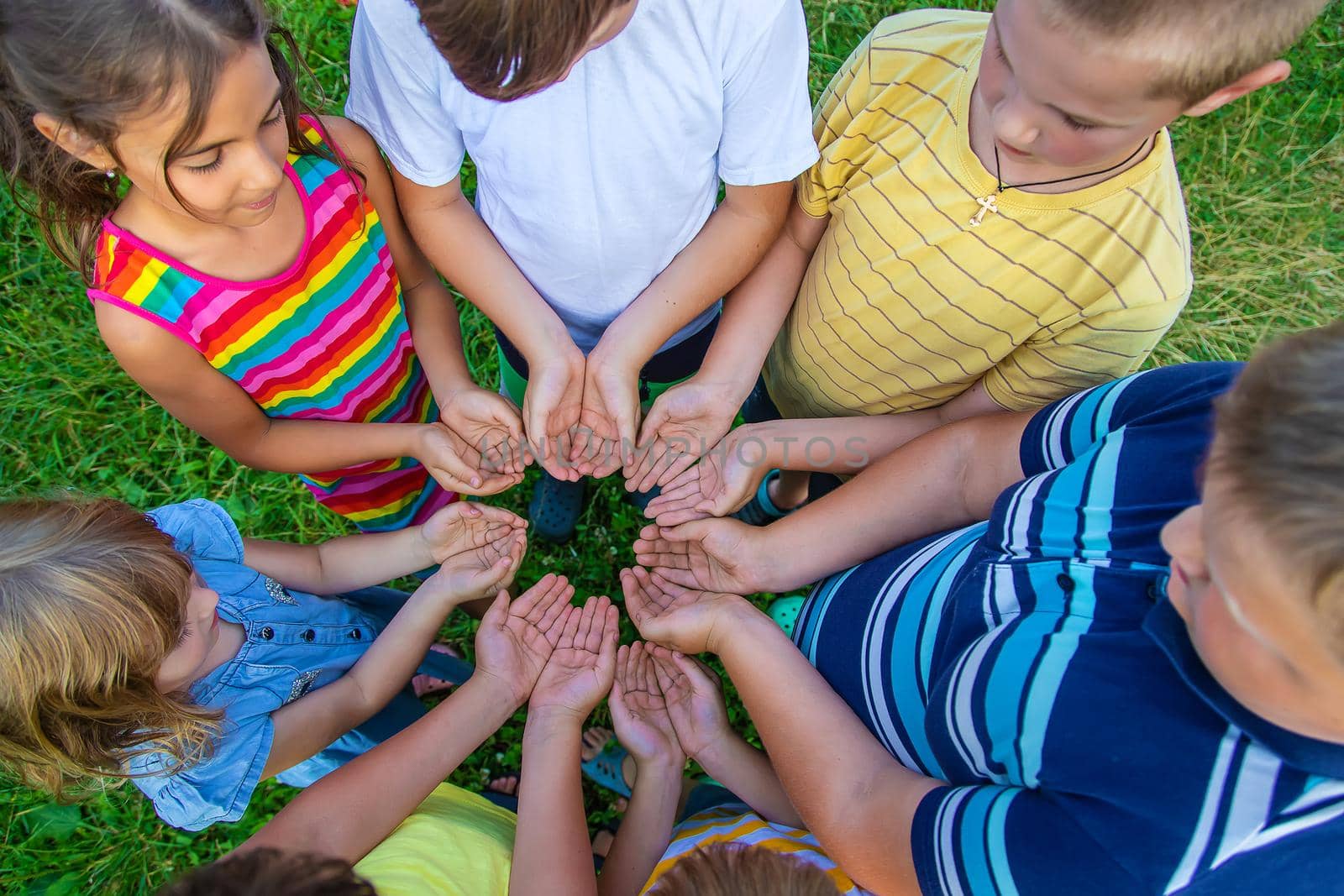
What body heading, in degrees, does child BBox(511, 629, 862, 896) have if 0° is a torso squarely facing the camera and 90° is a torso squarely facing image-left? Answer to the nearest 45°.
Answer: approximately 180°

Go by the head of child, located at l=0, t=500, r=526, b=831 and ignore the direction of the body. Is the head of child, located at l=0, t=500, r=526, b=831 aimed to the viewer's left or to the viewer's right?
to the viewer's right

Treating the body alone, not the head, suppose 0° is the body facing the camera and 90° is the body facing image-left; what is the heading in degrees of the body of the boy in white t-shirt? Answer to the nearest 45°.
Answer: approximately 0°

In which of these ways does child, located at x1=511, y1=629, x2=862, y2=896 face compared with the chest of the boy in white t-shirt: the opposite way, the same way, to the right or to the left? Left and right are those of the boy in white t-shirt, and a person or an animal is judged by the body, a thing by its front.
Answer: the opposite way

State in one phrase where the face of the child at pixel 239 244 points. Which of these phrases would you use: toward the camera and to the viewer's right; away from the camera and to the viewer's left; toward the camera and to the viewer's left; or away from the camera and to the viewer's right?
toward the camera and to the viewer's right

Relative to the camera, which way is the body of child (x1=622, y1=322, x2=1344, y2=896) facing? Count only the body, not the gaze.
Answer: to the viewer's left

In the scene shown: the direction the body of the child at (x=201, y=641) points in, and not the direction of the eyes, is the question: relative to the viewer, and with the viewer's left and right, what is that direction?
facing to the right of the viewer

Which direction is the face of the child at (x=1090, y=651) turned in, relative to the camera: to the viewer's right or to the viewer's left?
to the viewer's left
